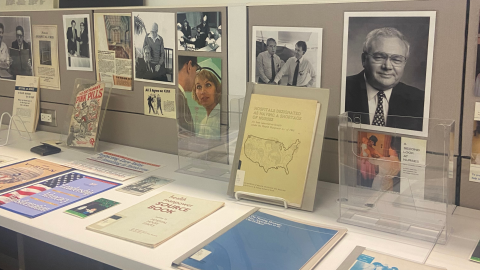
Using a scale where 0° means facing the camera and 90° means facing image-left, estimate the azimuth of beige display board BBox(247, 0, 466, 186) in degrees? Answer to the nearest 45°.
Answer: approximately 0°

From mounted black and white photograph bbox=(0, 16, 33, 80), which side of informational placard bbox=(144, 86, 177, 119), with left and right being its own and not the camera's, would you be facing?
right

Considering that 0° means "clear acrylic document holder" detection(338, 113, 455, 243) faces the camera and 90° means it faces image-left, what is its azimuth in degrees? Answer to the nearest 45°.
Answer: approximately 45°

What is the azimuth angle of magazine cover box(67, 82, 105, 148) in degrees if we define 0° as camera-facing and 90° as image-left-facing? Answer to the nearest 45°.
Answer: approximately 45°

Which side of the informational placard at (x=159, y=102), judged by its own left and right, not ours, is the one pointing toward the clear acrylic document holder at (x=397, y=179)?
left

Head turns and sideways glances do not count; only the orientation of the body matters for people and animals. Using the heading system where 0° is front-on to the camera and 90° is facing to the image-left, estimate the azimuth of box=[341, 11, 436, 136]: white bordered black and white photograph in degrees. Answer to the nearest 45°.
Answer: approximately 45°

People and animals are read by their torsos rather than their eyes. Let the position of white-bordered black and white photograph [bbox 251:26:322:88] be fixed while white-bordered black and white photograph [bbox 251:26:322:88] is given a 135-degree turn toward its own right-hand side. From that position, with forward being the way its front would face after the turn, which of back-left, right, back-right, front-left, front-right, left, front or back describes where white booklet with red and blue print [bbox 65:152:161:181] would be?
front-left

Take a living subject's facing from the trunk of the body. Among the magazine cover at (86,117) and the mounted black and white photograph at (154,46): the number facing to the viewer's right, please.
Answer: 0

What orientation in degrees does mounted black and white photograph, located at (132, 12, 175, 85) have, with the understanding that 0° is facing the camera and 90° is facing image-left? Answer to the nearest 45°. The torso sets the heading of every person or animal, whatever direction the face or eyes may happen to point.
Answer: approximately 45°

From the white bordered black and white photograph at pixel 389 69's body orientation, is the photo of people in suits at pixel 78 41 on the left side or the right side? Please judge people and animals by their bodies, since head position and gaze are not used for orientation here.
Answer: on its right
